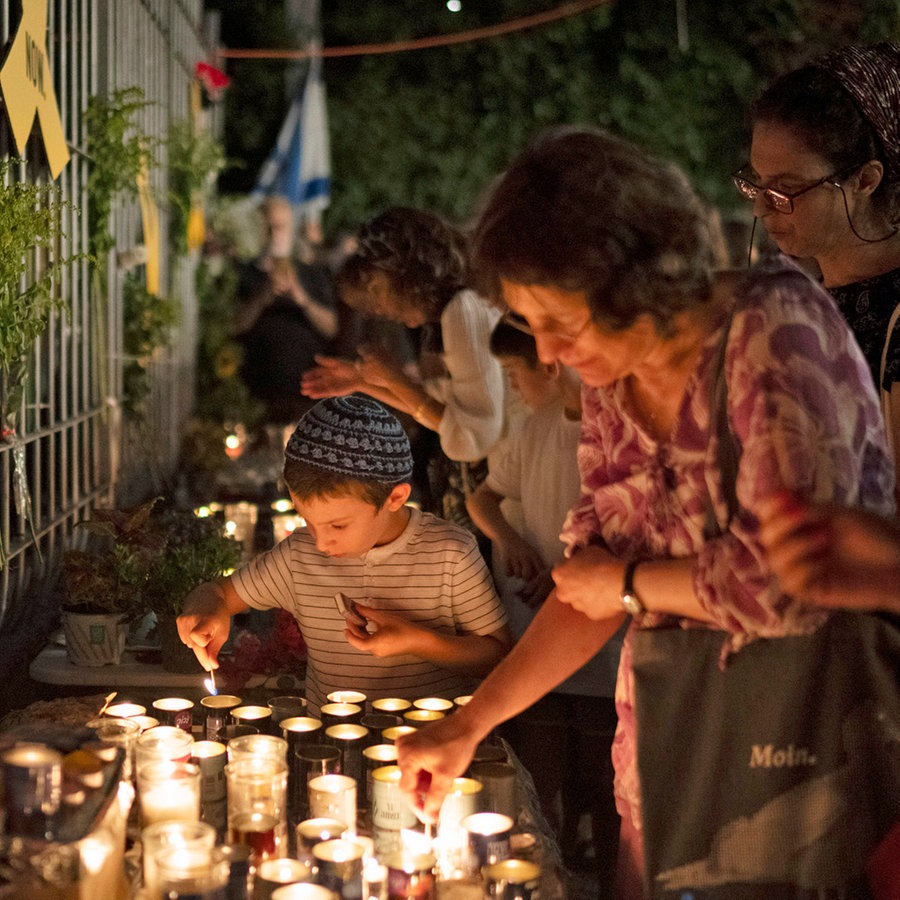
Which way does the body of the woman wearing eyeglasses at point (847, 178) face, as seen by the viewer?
to the viewer's left

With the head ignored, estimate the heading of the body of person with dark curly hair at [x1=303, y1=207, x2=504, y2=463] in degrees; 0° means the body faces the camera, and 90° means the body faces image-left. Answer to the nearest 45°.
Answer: approximately 90°

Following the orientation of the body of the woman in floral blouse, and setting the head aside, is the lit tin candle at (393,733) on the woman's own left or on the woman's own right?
on the woman's own right

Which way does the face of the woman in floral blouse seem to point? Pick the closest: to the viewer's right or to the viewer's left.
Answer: to the viewer's left

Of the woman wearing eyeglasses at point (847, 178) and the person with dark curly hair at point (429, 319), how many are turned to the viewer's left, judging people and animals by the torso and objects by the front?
2

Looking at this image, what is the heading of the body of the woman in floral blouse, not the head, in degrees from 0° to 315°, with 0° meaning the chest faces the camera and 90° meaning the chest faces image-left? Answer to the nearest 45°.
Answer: approximately 45°

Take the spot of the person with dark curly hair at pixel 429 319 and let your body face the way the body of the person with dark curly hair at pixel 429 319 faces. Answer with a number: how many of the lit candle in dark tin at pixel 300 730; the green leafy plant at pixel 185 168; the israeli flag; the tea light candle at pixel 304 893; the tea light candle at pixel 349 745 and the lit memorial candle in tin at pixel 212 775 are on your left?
4

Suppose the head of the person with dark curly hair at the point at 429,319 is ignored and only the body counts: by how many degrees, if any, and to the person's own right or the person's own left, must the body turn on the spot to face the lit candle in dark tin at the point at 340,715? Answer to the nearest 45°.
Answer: approximately 90° to the person's own left

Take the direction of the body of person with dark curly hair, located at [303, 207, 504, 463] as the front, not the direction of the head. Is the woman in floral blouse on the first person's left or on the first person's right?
on the first person's left
